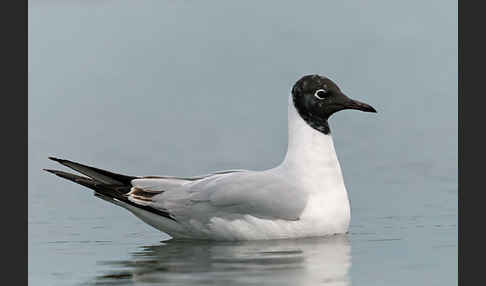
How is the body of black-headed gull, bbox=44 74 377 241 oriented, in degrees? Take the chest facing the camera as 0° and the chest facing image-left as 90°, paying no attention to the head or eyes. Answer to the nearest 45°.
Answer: approximately 270°
